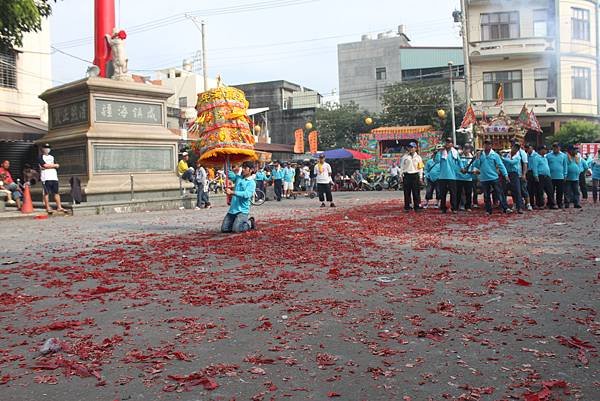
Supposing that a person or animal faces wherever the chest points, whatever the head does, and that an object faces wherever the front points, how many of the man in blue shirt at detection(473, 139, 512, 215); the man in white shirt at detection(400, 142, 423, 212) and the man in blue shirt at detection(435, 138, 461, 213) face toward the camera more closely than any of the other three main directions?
3

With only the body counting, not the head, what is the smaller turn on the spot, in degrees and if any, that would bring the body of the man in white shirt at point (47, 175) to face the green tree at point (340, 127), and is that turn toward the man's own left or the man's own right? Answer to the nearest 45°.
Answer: approximately 90° to the man's own left

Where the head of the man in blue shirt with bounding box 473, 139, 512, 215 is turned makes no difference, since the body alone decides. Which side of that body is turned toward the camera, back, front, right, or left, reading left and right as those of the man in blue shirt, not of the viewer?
front

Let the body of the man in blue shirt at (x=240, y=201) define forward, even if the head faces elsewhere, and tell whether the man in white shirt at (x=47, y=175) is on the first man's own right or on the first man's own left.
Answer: on the first man's own right

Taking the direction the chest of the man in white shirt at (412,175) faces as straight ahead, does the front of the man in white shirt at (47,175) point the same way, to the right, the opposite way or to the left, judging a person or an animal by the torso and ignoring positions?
to the left

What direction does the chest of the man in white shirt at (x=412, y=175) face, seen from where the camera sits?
toward the camera

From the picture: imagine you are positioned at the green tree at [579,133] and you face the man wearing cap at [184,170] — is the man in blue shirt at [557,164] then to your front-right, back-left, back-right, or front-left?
front-left

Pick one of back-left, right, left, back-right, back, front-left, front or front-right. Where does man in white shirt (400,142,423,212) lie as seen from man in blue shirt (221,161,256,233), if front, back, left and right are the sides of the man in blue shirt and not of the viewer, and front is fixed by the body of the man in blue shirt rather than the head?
back

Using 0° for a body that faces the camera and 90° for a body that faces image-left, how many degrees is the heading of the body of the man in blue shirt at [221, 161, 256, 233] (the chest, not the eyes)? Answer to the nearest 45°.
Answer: approximately 45°

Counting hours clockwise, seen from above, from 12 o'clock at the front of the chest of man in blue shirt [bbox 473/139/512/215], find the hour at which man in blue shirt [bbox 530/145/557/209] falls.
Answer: man in blue shirt [bbox 530/145/557/209] is roughly at 7 o'clock from man in blue shirt [bbox 473/139/512/215].

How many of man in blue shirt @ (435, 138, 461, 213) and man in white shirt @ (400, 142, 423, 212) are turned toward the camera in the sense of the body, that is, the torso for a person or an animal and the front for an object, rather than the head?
2

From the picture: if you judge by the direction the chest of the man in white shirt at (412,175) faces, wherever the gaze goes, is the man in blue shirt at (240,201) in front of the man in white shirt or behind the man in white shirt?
in front

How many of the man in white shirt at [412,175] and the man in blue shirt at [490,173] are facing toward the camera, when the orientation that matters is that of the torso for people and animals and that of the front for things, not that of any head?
2

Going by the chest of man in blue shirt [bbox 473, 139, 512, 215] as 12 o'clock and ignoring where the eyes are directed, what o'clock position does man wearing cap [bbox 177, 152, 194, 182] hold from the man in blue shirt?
The man wearing cap is roughly at 4 o'clock from the man in blue shirt.

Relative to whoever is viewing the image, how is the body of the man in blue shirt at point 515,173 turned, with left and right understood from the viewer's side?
facing the viewer and to the left of the viewer
